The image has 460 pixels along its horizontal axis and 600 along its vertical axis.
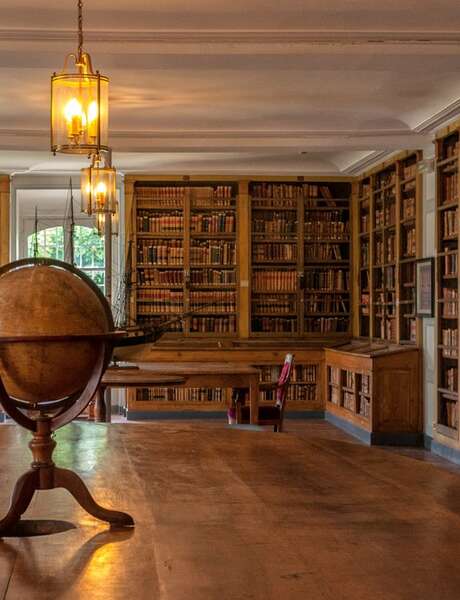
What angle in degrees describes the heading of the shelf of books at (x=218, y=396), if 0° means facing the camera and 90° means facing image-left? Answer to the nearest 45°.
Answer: approximately 0°

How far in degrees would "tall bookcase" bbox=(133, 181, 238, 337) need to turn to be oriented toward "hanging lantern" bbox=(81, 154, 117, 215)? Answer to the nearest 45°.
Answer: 0° — it already faces it

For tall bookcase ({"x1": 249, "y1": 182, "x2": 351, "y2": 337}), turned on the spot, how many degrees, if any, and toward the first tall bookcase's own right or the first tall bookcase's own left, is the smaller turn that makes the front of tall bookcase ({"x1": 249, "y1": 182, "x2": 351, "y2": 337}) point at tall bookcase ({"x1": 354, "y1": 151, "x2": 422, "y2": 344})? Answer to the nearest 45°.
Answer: approximately 45° to the first tall bookcase's own left

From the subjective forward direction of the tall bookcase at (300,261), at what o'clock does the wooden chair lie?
The wooden chair is roughly at 12 o'clock from the tall bookcase.

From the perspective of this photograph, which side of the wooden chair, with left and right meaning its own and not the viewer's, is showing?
left

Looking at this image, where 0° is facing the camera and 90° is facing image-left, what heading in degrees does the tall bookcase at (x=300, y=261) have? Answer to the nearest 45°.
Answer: approximately 0°

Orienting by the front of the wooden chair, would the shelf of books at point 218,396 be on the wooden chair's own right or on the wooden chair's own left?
on the wooden chair's own right
